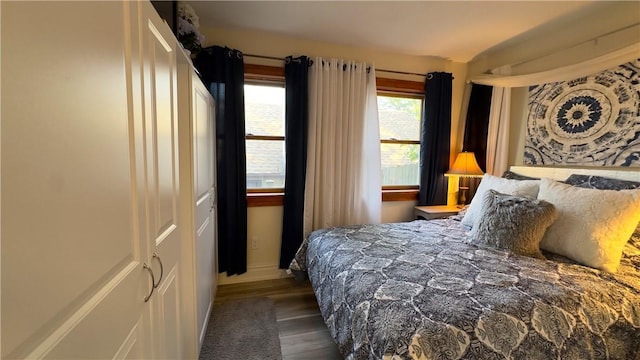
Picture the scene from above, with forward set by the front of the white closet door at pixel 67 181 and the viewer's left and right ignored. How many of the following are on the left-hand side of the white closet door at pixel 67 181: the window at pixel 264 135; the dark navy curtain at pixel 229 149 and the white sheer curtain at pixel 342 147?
3

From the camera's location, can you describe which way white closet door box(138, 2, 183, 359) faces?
facing to the right of the viewer

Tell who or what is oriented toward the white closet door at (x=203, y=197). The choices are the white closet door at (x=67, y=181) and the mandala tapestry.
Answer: the mandala tapestry

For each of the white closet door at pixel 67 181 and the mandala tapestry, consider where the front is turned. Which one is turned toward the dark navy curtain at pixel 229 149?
the mandala tapestry

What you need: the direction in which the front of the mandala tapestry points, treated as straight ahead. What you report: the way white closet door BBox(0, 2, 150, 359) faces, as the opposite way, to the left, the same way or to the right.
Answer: the opposite way

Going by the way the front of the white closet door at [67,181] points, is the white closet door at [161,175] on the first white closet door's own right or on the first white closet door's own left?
on the first white closet door's own left

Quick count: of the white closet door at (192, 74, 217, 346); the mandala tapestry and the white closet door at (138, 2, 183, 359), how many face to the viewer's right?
2

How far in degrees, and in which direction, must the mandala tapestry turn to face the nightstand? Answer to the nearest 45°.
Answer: approximately 45° to its right

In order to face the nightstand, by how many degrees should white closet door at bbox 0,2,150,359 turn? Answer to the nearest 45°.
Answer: approximately 45° to its left

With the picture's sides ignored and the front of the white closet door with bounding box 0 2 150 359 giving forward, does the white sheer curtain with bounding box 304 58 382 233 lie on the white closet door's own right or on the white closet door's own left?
on the white closet door's own left

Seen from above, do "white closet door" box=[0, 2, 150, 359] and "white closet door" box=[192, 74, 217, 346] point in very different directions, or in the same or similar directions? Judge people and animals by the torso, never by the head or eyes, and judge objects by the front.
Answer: same or similar directions

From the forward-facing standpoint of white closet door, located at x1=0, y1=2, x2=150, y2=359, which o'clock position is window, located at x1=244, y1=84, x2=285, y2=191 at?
The window is roughly at 9 o'clock from the white closet door.

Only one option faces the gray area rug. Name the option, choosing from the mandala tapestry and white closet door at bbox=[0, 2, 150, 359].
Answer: the mandala tapestry

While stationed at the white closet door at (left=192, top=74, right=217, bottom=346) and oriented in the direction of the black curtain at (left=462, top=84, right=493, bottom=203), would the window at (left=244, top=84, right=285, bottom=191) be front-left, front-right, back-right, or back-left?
front-left

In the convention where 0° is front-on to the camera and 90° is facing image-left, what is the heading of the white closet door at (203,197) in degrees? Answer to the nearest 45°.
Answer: approximately 270°

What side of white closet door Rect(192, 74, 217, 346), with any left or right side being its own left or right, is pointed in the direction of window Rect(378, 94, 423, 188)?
front
